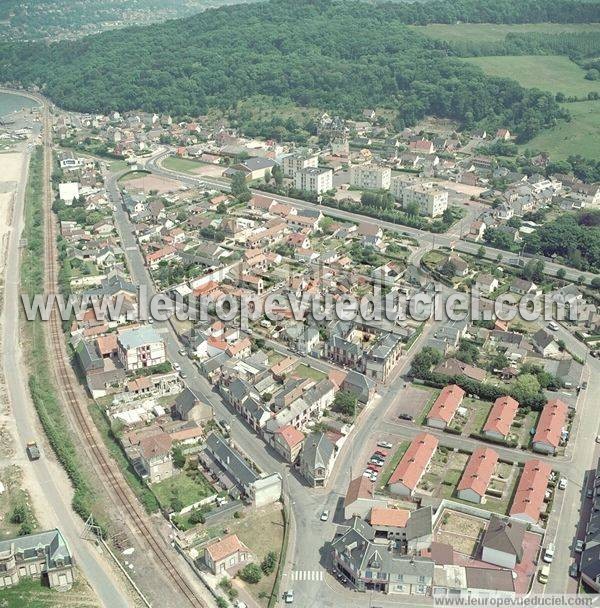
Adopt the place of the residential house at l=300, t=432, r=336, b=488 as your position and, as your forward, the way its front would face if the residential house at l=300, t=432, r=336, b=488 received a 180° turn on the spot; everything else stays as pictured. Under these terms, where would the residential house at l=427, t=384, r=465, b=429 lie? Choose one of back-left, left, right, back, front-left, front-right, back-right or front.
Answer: front-right

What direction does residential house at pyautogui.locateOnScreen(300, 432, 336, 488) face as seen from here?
toward the camera

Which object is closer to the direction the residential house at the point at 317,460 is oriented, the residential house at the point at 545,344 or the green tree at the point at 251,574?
the green tree

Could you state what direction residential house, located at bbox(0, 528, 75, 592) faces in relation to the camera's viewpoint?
facing the viewer

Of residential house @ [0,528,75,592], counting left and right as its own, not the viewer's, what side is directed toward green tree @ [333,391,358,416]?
left

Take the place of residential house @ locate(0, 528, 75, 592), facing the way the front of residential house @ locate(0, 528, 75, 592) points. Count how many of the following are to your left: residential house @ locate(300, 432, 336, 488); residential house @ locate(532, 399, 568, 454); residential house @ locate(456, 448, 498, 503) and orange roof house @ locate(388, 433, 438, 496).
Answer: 4

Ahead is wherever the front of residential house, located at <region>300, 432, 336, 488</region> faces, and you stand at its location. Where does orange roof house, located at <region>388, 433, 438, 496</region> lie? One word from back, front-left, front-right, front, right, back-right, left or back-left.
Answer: left

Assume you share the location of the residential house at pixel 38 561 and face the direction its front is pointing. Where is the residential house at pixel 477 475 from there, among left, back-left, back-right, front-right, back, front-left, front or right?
left

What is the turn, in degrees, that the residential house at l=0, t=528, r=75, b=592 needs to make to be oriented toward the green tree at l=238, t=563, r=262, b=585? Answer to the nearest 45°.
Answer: approximately 45° to its left

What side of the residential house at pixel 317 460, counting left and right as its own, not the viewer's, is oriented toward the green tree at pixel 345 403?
back

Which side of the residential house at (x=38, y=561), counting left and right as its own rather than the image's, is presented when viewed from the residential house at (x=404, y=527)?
left

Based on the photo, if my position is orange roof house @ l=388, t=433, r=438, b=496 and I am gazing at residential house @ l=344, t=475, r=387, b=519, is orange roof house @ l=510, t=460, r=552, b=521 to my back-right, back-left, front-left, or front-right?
back-left
